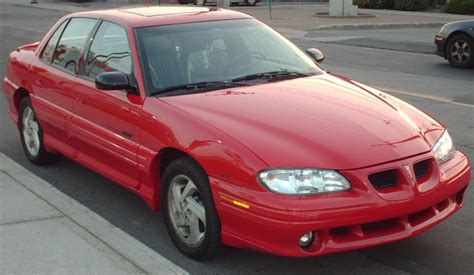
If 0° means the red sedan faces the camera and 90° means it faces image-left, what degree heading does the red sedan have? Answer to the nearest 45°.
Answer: approximately 315°

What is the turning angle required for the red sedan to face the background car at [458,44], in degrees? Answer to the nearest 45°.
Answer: approximately 90° to its left
